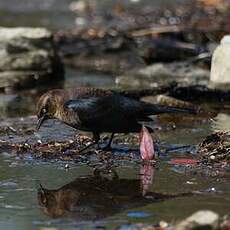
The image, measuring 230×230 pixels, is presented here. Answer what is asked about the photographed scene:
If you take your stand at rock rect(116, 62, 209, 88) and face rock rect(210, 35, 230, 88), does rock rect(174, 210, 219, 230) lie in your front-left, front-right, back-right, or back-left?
front-right

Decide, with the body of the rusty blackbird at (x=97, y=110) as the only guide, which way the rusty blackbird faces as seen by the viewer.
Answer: to the viewer's left

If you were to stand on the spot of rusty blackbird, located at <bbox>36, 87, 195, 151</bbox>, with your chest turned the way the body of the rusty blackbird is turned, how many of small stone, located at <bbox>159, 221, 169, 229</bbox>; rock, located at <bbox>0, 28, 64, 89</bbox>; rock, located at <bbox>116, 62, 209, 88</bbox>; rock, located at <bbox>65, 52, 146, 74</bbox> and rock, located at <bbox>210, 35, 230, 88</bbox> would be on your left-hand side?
1

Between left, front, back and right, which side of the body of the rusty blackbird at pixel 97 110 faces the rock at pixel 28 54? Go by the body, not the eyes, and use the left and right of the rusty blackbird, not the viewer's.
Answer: right

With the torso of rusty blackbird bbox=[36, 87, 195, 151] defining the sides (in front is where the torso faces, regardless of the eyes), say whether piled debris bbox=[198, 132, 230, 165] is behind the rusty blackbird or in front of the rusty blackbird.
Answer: behind

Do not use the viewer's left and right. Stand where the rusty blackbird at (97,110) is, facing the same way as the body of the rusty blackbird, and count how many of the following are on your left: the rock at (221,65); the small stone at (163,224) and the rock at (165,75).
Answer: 1

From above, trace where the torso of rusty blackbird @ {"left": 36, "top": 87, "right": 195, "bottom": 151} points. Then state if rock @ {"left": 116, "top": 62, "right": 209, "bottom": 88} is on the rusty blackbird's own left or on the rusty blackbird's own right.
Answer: on the rusty blackbird's own right

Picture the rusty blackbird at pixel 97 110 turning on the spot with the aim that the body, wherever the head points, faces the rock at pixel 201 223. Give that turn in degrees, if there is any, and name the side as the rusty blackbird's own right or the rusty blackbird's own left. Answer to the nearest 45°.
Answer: approximately 90° to the rusty blackbird's own left

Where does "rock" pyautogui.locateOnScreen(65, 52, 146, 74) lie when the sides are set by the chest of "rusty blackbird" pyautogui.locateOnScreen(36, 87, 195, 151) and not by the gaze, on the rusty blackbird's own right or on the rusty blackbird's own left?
on the rusty blackbird's own right

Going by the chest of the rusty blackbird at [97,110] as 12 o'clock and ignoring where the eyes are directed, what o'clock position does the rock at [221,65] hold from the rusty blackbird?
The rock is roughly at 4 o'clock from the rusty blackbird.

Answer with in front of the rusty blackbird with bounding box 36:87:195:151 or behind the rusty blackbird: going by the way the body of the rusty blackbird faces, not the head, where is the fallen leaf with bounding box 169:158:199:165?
behind

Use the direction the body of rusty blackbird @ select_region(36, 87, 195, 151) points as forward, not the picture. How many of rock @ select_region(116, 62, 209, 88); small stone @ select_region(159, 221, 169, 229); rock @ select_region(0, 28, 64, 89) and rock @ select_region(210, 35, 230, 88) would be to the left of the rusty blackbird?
1
